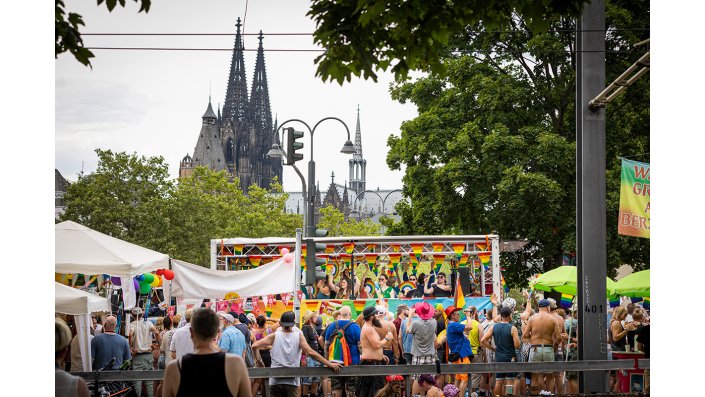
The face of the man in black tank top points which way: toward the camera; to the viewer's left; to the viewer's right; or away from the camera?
away from the camera

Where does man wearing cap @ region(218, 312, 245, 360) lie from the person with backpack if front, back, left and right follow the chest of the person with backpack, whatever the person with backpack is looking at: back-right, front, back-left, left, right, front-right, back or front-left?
back-left

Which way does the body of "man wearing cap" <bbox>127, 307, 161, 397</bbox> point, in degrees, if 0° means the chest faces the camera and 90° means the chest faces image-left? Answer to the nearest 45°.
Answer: approximately 180°

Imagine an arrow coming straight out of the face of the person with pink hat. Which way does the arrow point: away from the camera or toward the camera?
away from the camera

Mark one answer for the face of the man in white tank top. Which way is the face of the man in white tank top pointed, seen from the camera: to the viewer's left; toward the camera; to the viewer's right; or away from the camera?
away from the camera

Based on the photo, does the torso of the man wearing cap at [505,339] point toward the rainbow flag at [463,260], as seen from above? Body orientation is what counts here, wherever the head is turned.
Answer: yes
